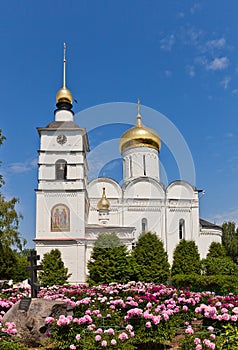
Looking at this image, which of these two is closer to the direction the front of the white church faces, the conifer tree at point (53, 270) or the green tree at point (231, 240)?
the conifer tree

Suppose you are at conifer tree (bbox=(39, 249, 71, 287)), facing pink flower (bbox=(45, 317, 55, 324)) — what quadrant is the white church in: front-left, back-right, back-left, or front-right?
back-left

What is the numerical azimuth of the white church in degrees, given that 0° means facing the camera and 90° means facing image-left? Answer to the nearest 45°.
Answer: approximately 90°

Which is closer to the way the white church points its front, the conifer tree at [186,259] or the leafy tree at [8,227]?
the leafy tree

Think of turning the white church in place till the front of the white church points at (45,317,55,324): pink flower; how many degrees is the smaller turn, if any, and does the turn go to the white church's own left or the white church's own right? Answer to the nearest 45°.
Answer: approximately 90° to the white church's own left

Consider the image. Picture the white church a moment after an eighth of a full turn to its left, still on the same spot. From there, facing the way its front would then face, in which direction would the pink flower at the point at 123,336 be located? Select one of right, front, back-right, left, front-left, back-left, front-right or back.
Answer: front-left

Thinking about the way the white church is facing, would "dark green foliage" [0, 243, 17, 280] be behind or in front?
in front

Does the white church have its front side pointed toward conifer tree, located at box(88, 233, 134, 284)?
no

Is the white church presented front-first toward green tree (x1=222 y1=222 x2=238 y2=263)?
no
